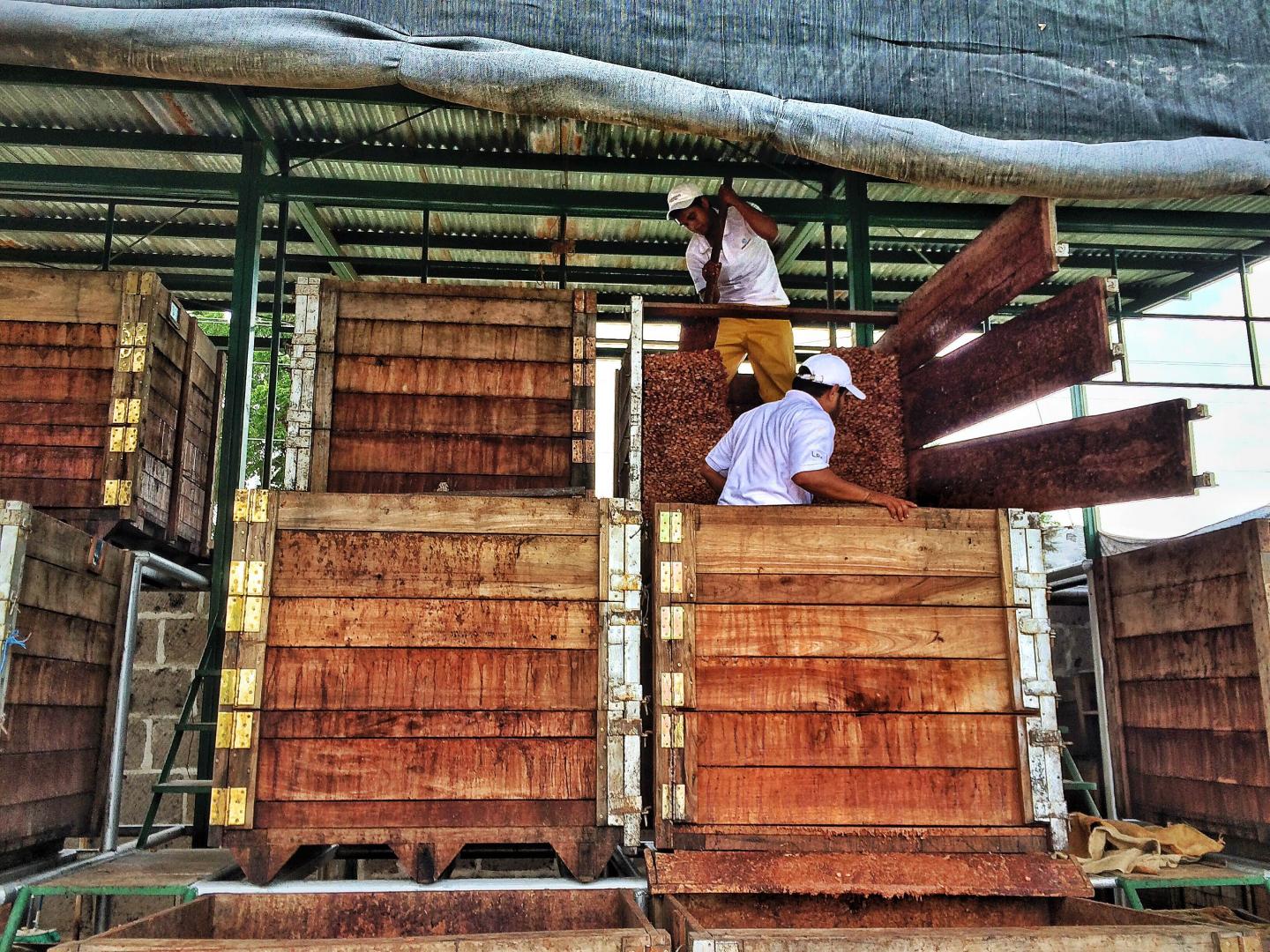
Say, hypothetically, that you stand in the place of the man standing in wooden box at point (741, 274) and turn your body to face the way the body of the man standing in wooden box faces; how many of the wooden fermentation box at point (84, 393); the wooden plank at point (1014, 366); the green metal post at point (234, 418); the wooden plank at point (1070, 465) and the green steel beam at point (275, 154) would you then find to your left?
2

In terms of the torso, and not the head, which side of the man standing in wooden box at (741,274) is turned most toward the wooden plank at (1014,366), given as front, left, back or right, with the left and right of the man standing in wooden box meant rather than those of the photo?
left

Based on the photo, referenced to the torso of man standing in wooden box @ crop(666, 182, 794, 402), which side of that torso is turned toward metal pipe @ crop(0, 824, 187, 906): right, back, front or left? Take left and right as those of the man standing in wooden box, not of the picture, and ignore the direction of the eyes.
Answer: front

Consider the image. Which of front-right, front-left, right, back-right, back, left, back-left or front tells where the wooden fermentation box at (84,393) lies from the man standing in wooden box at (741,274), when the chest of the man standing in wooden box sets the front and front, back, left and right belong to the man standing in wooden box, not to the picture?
front-right

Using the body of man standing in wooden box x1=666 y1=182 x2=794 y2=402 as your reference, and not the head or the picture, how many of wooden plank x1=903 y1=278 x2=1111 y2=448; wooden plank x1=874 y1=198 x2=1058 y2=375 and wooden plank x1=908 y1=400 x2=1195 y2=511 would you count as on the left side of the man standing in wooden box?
3

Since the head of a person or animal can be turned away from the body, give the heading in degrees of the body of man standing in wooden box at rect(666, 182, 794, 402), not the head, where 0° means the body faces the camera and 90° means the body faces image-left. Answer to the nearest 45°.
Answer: approximately 45°

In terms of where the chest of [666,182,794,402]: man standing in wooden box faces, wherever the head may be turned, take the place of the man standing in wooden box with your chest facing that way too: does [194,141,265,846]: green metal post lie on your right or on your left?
on your right

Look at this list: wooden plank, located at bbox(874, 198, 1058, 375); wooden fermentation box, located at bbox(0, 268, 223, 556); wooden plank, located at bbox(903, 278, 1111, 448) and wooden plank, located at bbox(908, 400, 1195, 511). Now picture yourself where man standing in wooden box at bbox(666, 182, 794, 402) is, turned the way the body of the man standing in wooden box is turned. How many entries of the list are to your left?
3

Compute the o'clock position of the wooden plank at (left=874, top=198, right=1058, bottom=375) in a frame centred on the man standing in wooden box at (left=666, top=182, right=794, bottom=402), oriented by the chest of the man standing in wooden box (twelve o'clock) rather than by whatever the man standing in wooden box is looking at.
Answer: The wooden plank is roughly at 9 o'clock from the man standing in wooden box.

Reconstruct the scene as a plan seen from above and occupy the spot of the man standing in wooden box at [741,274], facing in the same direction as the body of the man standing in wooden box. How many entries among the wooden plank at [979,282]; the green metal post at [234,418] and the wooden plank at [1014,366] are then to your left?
2

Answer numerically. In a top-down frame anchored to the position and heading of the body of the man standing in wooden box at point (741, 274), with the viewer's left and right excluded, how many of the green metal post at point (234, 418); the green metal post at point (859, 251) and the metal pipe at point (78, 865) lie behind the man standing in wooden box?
1

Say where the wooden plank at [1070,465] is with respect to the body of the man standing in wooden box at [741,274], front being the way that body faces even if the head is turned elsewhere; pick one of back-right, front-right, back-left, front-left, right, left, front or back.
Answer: left
